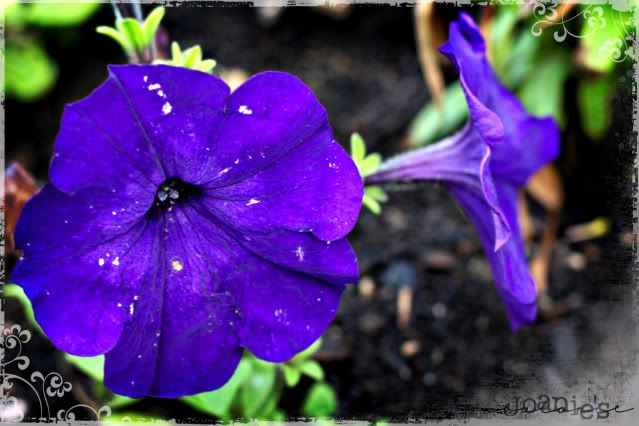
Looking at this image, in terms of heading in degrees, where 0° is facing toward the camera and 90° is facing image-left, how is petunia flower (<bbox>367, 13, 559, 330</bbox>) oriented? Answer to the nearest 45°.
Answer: approximately 270°

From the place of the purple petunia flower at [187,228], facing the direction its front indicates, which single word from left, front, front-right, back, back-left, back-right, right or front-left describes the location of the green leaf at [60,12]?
back

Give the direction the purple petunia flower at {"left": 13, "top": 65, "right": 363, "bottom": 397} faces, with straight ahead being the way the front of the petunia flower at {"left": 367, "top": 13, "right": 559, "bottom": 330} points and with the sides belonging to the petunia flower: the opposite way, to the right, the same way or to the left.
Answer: to the right

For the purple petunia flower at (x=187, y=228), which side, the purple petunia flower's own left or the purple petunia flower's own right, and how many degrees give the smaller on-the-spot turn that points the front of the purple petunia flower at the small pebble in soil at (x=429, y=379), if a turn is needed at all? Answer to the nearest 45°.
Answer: approximately 135° to the purple petunia flower's own left

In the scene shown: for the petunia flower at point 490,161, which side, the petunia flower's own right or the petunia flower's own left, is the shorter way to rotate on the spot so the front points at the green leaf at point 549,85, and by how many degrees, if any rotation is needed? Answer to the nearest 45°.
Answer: approximately 90° to the petunia flower's own left

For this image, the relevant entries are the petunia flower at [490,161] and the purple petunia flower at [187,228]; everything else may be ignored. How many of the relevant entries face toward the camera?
1

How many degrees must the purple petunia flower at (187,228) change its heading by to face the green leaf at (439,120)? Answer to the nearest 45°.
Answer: approximately 135° to its left
